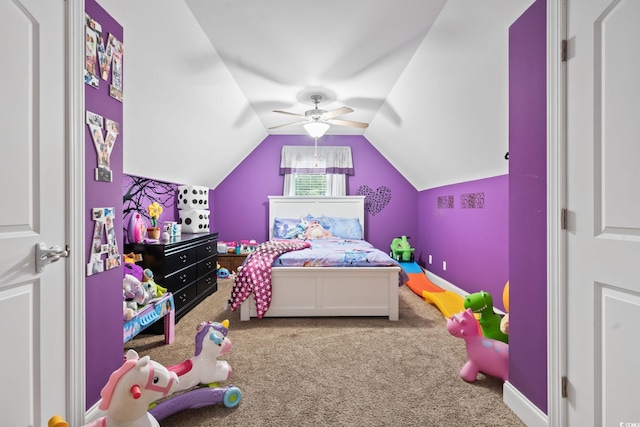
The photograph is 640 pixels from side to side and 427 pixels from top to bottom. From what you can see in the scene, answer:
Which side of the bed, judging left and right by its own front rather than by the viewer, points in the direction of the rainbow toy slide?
left

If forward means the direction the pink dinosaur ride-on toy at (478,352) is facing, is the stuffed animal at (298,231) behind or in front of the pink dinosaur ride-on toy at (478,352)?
in front

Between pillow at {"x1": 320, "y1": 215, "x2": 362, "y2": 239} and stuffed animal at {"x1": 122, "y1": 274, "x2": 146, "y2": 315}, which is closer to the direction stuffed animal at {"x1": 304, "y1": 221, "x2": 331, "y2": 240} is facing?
the stuffed animal

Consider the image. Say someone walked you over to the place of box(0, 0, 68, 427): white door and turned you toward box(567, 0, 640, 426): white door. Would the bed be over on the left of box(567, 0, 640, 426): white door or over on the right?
left

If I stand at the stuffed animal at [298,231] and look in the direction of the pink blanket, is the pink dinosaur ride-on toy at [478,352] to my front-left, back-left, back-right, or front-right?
front-left

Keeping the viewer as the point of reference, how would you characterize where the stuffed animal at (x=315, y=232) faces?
facing the viewer

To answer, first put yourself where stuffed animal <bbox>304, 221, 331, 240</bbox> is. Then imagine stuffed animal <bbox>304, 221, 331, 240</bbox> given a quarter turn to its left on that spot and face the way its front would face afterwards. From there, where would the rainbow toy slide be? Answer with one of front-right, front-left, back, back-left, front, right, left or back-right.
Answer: front-right

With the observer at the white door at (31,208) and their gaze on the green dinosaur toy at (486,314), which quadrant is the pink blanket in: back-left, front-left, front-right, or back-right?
front-left

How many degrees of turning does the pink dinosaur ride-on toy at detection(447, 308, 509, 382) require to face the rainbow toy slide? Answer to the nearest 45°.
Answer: approximately 90° to its right

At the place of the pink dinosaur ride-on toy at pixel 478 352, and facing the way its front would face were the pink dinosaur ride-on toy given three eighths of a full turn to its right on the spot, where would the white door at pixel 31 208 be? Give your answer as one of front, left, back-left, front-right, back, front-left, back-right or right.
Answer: back

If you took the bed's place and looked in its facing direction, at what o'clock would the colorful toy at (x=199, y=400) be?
The colorful toy is roughly at 1 o'clock from the bed.

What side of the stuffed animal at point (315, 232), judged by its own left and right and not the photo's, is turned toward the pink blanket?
front

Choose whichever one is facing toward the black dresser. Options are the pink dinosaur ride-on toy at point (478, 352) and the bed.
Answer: the pink dinosaur ride-on toy

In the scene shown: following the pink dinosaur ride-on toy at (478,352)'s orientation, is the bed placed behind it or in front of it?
in front

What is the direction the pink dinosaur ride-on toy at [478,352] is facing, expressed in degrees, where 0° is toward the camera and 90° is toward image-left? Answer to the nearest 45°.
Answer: approximately 90°

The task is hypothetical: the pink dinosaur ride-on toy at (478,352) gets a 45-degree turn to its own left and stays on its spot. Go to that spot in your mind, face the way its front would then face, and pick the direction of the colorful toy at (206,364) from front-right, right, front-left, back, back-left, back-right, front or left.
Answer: front

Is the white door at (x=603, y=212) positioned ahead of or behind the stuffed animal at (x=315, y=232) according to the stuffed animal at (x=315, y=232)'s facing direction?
ahead
